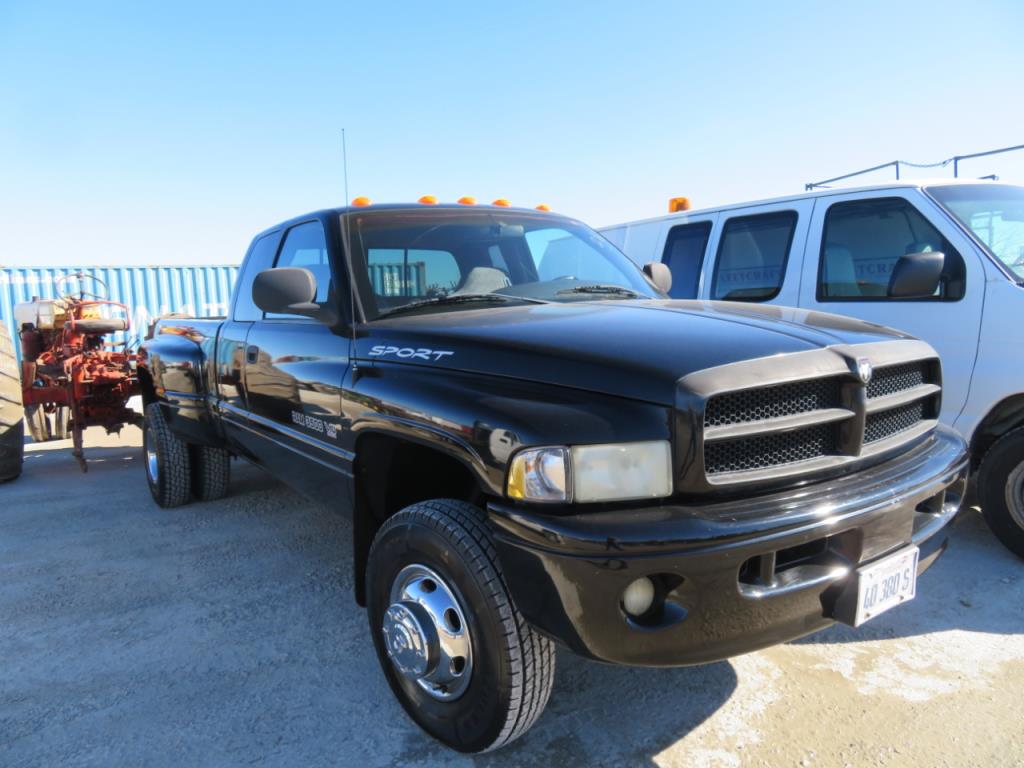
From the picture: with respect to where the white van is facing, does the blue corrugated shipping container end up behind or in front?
behind

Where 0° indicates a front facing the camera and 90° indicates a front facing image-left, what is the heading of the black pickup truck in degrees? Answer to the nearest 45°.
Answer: approximately 315°

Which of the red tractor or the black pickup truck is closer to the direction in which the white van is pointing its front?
the black pickup truck

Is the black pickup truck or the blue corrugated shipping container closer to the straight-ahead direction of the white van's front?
the black pickup truck

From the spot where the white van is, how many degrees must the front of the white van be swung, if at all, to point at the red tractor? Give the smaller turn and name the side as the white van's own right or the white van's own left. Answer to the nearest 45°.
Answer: approximately 135° to the white van's own right

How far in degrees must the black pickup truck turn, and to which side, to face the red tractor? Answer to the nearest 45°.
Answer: approximately 180°

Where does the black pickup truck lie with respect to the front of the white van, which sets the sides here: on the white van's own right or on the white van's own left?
on the white van's own right

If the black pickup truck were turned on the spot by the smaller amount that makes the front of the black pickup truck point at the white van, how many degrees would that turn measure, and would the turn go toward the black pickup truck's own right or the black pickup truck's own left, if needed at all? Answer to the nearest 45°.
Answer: approximately 90° to the black pickup truck's own left

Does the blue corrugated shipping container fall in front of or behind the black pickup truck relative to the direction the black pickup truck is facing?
behind
